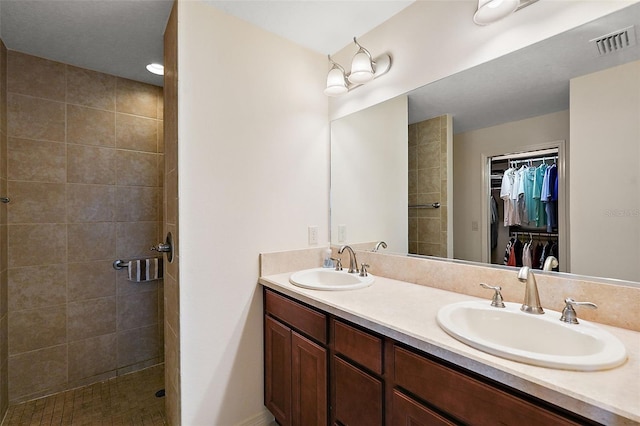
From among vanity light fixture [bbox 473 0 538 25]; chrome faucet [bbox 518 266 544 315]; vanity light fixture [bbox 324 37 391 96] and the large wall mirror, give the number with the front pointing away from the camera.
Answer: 0

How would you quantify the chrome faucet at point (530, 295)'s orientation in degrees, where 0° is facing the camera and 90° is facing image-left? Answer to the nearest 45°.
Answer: approximately 45°

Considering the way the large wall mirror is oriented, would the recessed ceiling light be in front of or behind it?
in front

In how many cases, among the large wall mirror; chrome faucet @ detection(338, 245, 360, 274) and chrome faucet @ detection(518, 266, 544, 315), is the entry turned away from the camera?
0

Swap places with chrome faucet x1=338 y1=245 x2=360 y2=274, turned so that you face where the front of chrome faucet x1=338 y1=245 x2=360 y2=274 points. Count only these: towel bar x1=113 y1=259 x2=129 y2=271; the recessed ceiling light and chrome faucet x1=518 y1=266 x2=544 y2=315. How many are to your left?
1

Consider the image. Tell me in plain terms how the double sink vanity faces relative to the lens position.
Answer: facing the viewer and to the left of the viewer

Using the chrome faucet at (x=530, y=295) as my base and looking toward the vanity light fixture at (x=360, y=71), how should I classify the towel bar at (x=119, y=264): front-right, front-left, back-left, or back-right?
front-left

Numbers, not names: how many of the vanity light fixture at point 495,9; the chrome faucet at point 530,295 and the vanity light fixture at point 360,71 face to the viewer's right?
0

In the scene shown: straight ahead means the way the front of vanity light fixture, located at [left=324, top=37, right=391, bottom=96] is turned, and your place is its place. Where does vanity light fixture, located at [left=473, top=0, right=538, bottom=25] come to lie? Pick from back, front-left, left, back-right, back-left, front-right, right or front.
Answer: left

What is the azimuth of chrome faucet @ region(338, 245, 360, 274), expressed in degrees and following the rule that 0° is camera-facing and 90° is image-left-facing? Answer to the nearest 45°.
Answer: approximately 45°

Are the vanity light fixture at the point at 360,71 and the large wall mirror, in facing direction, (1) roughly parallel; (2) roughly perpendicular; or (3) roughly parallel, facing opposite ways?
roughly parallel

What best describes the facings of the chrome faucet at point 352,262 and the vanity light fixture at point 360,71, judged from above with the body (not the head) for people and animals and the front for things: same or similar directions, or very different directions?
same or similar directions

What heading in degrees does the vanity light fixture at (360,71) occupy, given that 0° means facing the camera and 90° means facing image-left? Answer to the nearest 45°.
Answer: approximately 45°

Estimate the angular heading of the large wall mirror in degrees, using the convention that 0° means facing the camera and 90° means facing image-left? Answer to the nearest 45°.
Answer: approximately 45°

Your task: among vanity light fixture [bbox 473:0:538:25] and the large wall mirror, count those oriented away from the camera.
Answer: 0

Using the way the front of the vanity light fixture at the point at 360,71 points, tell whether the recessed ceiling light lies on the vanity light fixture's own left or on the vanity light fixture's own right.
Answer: on the vanity light fixture's own right

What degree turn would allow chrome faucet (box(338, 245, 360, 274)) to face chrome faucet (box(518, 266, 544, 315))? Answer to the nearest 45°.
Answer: approximately 90° to its left
